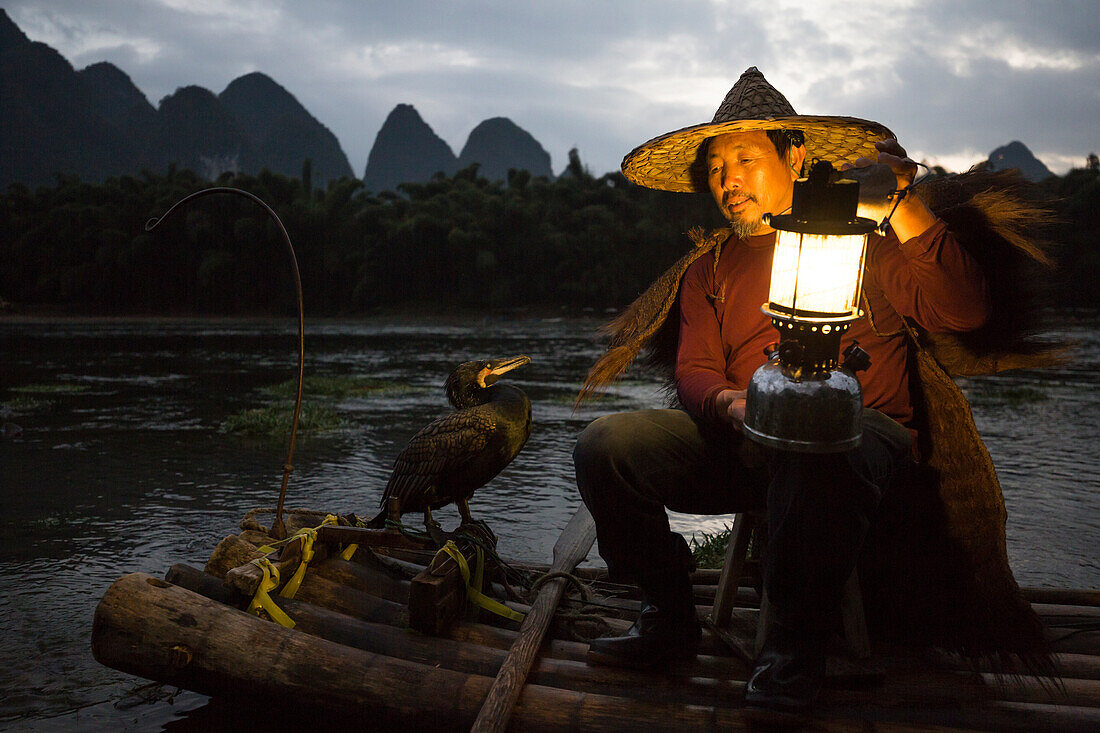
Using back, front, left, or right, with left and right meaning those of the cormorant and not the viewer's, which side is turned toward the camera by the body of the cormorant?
right

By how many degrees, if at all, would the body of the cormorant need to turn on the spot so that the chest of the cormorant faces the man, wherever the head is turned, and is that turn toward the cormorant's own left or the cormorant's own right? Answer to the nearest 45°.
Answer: approximately 45° to the cormorant's own right

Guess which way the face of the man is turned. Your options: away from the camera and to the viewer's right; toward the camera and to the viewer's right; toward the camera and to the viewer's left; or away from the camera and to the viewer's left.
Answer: toward the camera and to the viewer's left

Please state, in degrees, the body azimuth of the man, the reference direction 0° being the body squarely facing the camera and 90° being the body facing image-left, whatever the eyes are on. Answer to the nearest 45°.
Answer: approximately 45°

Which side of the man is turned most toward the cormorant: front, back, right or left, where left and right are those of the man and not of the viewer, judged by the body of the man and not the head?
right
